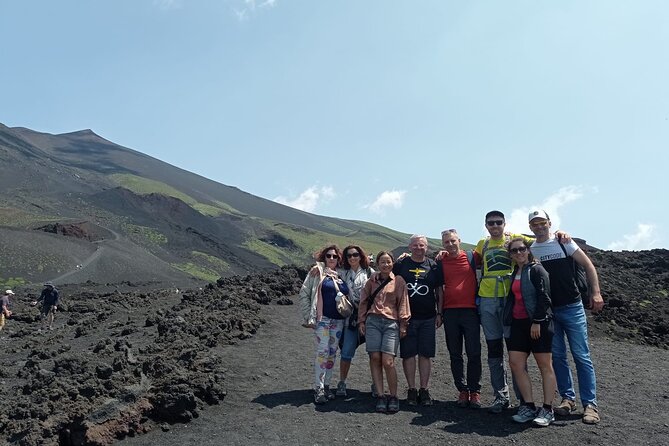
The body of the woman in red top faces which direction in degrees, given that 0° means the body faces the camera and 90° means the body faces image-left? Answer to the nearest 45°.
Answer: approximately 45°

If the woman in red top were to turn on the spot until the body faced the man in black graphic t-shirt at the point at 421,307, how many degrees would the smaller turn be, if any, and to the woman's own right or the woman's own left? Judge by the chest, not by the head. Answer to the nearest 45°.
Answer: approximately 45° to the woman's own right

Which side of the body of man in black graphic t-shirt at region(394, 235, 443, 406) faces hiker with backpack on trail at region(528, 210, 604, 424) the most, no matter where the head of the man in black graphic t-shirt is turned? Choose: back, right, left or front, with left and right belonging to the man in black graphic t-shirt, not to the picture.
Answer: left

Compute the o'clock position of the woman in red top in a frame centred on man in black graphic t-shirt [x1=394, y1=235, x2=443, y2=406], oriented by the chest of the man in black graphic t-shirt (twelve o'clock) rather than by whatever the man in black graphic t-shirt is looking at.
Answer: The woman in red top is roughly at 10 o'clock from the man in black graphic t-shirt.

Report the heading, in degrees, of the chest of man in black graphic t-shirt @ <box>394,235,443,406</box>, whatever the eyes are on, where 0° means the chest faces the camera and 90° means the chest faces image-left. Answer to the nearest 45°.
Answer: approximately 0°
